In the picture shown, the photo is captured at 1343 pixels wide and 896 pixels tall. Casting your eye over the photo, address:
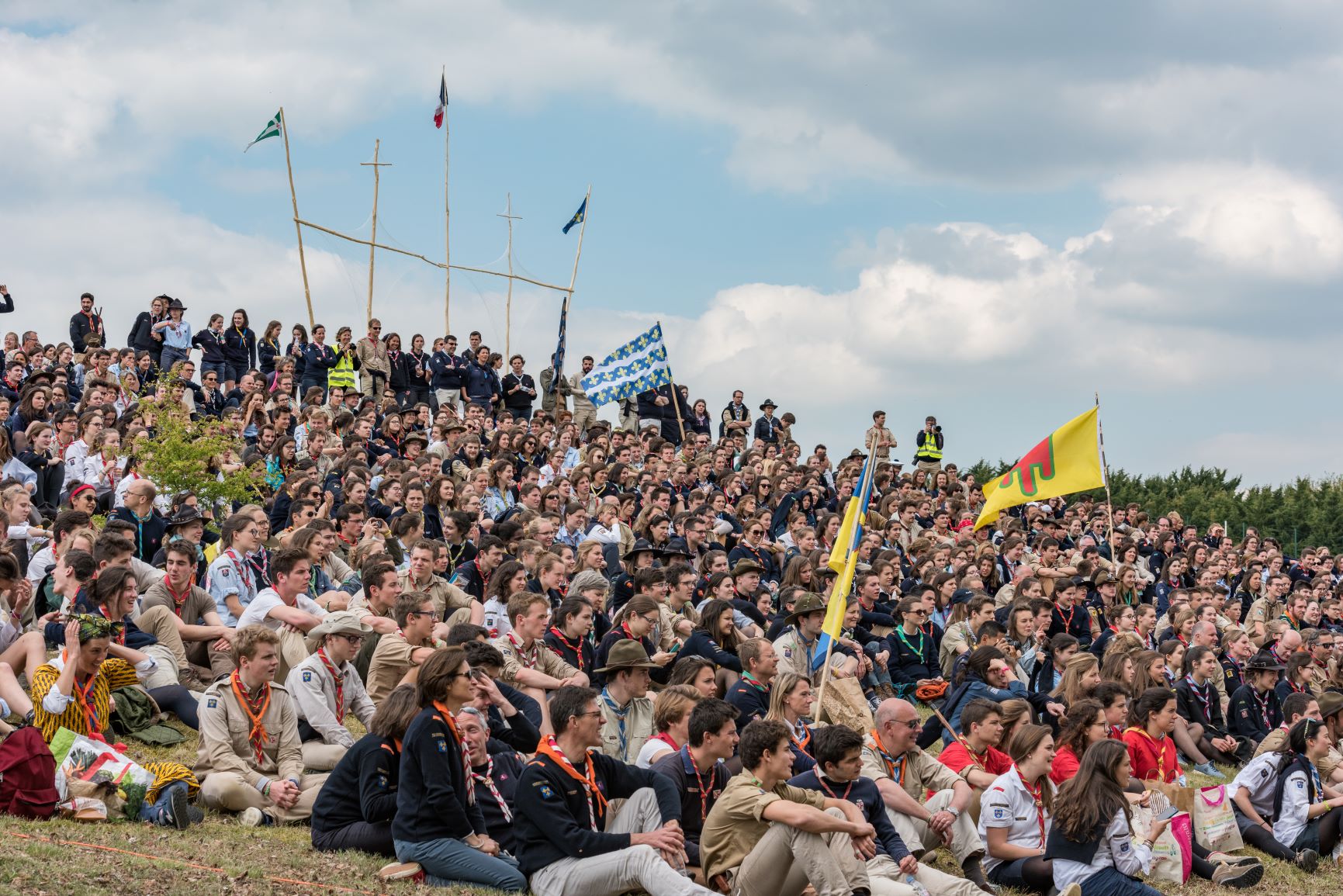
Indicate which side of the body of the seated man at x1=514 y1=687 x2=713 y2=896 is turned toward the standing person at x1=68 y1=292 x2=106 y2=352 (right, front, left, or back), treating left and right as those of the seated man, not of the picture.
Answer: back

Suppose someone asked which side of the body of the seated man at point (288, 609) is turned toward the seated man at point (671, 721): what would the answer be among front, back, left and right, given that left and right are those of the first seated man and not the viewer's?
front

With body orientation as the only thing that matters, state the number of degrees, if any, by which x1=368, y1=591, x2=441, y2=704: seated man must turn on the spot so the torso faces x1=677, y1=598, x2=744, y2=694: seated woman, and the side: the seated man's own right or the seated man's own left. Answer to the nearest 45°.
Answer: approximately 45° to the seated man's own left

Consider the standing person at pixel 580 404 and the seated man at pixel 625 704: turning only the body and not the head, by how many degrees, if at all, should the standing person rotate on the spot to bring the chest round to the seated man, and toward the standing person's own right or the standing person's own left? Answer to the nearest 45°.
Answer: approximately 45° to the standing person's own right

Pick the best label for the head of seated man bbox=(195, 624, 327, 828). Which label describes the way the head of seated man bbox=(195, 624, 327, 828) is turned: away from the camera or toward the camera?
toward the camera

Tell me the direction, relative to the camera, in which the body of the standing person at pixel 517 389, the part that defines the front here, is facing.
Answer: toward the camera

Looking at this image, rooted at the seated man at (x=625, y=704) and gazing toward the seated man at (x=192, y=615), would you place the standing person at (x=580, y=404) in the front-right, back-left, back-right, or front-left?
front-right

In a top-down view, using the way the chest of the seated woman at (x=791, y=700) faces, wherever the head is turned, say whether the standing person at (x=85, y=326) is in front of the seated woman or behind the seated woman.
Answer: behind

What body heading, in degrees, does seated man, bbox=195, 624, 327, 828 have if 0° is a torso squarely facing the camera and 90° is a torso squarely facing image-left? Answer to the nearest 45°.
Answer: approximately 315°

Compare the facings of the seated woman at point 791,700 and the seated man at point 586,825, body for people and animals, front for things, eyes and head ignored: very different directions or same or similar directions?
same or similar directions

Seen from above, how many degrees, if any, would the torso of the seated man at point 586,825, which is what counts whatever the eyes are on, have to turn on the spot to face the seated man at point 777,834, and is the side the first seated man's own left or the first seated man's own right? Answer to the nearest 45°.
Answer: approximately 45° to the first seated man's own left
